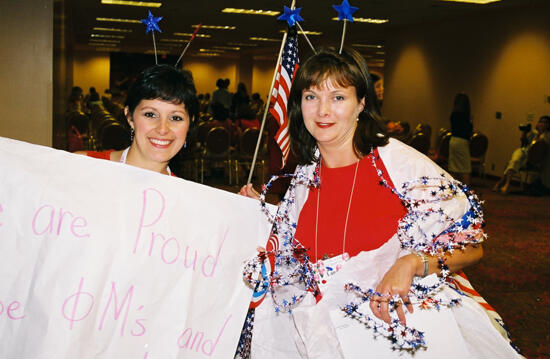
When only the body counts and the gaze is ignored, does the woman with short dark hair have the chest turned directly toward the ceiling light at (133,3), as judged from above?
no

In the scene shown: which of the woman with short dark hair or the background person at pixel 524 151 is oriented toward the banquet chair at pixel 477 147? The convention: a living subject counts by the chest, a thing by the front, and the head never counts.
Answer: the background person

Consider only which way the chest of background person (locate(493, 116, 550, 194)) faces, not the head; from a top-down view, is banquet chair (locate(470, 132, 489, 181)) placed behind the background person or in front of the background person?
in front

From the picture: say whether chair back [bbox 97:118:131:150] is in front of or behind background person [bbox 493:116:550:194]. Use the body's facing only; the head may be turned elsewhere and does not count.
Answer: in front

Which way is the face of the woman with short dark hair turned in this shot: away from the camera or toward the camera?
toward the camera

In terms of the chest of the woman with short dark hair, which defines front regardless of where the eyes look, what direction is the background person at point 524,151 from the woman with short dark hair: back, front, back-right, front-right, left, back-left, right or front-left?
back-left

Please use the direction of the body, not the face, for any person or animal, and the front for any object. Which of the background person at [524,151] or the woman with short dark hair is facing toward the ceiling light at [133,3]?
the background person

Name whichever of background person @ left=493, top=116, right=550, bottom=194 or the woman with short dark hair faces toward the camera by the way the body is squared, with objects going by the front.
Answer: the woman with short dark hair

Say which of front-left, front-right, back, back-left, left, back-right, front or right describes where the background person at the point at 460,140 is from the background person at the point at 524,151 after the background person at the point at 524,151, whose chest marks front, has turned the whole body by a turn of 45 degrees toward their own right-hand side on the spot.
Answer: left

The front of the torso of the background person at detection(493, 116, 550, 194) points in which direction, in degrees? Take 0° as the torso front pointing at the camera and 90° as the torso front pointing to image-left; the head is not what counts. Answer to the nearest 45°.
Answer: approximately 90°

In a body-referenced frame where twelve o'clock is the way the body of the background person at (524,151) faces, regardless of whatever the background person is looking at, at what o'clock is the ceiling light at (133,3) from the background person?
The ceiling light is roughly at 12 o'clock from the background person.

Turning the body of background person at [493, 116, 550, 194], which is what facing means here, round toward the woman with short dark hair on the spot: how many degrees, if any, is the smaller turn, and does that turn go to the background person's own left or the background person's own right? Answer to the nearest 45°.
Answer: approximately 90° to the background person's own left

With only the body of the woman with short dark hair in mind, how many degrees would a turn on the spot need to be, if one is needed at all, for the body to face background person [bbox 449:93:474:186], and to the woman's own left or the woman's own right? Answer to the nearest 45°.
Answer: approximately 135° to the woman's own left

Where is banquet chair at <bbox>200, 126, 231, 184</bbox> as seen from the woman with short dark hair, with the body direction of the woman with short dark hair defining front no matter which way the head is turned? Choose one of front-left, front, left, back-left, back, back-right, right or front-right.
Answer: back

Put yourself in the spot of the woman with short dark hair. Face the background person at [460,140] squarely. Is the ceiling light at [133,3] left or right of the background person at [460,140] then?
left

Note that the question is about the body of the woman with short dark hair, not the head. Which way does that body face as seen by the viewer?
toward the camera
